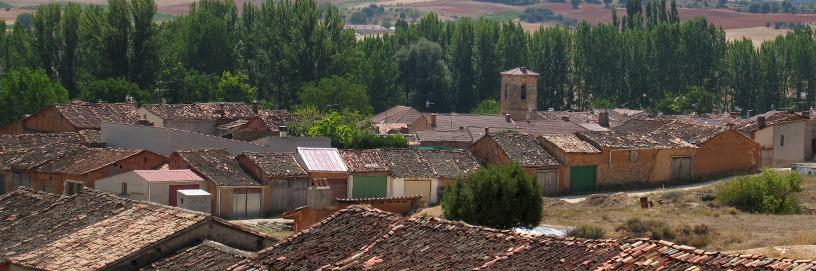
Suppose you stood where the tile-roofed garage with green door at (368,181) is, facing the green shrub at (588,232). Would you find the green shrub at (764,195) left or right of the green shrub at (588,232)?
left

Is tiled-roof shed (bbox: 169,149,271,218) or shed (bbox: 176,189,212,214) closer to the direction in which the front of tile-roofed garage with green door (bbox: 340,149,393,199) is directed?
the shed (bbox: 176,189,212,214)

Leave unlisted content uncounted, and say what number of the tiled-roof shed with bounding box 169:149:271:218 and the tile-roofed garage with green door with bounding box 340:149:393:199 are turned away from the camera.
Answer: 0

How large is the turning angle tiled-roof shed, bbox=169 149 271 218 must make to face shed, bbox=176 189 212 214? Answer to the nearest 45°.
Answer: approximately 45° to its right

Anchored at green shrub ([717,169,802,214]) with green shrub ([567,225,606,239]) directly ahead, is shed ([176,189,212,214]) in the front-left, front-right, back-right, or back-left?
front-right

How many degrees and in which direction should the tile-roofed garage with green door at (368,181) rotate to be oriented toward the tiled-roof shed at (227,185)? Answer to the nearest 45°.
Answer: approximately 45° to its right

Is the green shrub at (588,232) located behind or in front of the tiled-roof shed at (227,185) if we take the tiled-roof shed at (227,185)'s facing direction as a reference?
in front

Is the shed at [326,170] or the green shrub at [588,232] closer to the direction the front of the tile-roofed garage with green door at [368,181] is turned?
the green shrub

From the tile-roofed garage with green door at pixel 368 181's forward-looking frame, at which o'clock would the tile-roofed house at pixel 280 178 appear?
the tile-roofed house at pixel 280 178 is roughly at 2 o'clock from the tile-roofed garage with green door at pixel 368 181.

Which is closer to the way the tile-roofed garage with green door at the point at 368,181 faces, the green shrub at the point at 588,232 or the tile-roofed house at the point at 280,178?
the green shrub

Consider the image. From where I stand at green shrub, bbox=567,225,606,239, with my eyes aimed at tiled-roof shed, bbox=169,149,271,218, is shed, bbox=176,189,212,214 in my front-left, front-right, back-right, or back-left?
front-left

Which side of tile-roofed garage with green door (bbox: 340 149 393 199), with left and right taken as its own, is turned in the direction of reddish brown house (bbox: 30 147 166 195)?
right

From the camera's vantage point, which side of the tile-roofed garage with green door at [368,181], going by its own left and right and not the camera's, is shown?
front

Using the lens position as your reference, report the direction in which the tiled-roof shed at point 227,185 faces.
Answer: facing the viewer and to the right of the viewer
